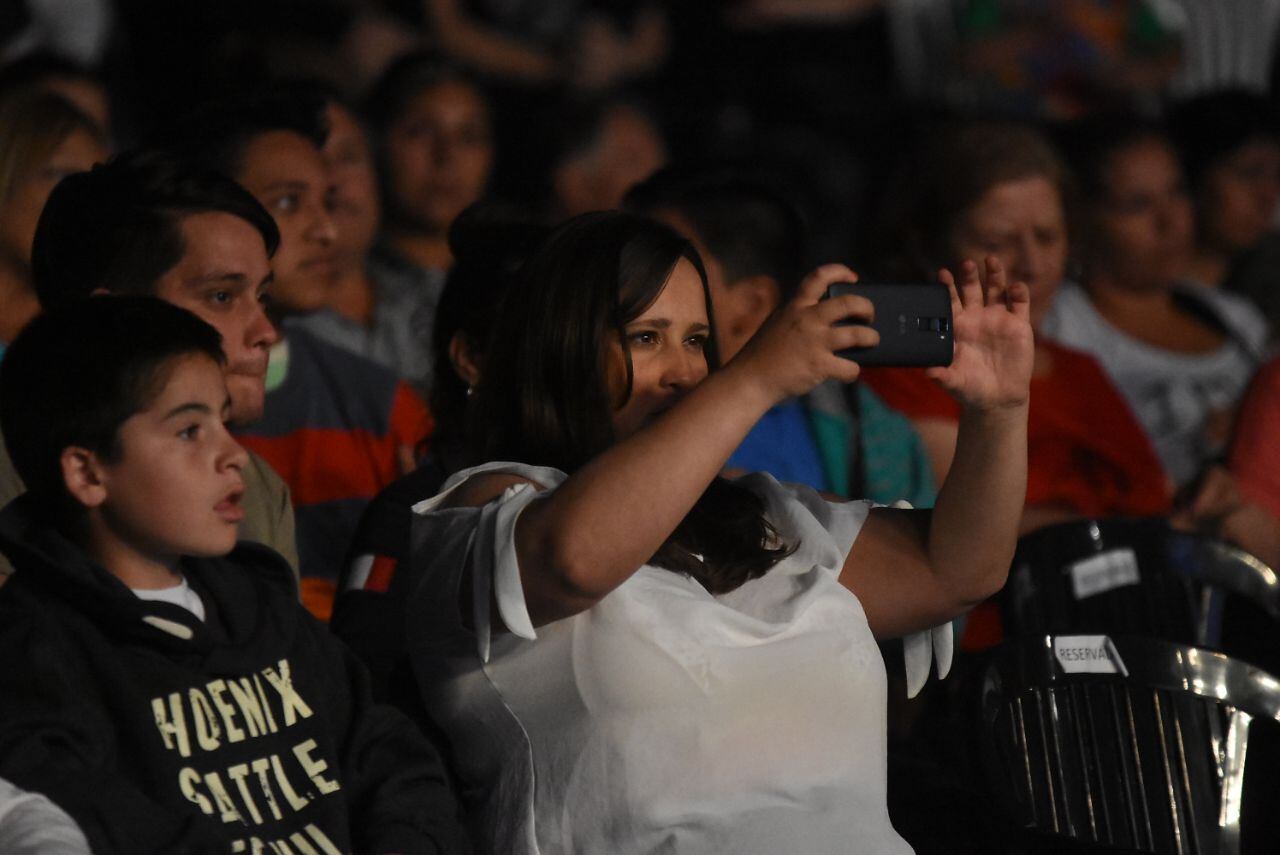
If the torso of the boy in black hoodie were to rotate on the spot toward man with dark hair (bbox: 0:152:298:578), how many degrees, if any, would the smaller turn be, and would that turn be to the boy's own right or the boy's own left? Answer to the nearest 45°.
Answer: approximately 135° to the boy's own left

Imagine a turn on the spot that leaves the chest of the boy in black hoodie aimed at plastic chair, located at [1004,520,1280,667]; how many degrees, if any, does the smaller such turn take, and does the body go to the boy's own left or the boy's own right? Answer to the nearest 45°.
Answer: approximately 90° to the boy's own left

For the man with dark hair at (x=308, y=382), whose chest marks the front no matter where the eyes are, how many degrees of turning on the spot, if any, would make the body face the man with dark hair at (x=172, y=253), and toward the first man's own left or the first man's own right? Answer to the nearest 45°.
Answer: approximately 45° to the first man's own right

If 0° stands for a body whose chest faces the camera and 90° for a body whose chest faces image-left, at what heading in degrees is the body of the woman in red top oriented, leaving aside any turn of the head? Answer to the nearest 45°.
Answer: approximately 315°

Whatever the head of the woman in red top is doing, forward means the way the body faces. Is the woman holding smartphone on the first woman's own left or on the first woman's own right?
on the first woman's own right

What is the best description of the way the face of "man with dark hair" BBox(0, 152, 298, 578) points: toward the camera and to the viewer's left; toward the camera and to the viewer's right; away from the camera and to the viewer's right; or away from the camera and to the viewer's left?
toward the camera and to the viewer's right

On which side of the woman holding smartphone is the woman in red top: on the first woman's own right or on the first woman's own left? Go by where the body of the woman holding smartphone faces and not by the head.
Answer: on the first woman's own left

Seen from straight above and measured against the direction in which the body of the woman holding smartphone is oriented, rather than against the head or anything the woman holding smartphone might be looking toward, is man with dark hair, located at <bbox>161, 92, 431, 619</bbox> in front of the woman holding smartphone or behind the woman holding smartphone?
behind

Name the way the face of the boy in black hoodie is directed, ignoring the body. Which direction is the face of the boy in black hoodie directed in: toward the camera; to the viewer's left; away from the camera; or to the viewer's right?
to the viewer's right
